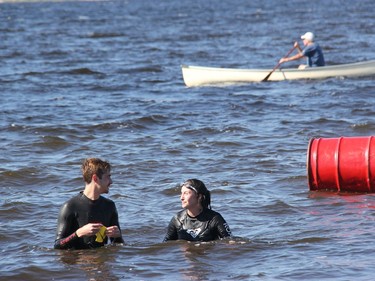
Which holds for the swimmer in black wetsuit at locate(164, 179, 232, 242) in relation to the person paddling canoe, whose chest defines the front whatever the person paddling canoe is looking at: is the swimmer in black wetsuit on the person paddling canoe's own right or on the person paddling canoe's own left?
on the person paddling canoe's own left

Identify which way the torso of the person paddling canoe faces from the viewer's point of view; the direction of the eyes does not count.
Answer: to the viewer's left

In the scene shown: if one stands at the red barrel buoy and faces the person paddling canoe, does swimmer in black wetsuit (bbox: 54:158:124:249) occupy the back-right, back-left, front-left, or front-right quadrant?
back-left

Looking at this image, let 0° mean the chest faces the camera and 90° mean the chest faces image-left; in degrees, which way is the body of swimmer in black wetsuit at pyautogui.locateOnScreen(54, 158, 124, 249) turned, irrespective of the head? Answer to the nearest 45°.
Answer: approximately 315°

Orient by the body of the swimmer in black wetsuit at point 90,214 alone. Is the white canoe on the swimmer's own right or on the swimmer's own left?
on the swimmer's own left

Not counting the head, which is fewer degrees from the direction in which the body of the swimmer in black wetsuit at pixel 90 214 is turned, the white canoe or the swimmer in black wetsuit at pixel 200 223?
the swimmer in black wetsuit

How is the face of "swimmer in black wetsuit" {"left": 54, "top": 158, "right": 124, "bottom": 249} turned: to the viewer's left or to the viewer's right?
to the viewer's right

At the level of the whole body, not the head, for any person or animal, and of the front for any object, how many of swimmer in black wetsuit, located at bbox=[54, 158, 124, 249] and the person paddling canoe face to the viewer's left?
1

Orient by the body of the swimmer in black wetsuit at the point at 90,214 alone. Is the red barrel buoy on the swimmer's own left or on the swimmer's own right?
on the swimmer's own left
